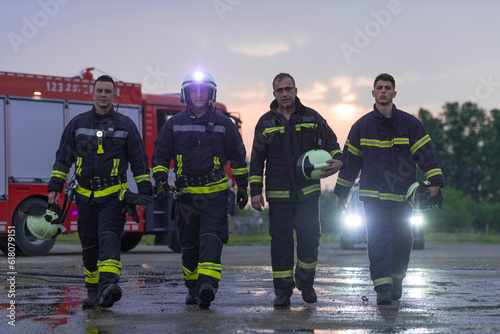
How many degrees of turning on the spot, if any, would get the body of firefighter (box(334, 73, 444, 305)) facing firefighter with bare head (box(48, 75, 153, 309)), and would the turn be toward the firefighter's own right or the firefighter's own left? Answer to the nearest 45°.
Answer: approximately 90° to the firefighter's own right

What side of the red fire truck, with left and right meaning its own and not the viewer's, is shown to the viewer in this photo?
right

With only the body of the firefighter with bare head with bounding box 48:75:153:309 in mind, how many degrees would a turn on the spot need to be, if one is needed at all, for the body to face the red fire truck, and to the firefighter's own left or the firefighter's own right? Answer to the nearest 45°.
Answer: approximately 180°

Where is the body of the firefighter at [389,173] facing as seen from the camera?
toward the camera

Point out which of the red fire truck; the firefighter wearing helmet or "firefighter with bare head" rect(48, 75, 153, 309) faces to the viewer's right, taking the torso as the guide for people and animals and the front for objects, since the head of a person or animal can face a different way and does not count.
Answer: the red fire truck

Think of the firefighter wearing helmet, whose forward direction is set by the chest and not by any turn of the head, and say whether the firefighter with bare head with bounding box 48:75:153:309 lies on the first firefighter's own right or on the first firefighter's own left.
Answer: on the first firefighter's own right

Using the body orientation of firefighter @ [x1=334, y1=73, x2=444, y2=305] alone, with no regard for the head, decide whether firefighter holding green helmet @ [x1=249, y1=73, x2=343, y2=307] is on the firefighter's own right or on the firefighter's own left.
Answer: on the firefighter's own right

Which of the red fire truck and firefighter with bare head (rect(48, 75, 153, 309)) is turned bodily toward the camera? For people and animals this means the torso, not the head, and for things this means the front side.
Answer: the firefighter with bare head

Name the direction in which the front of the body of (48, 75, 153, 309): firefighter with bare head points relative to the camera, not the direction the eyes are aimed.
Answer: toward the camera

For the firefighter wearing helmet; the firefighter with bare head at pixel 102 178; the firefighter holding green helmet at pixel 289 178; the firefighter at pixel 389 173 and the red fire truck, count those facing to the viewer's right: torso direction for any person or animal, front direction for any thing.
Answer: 1

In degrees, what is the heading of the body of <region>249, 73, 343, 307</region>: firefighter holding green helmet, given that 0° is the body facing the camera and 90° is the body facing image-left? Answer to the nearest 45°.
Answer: approximately 0°
